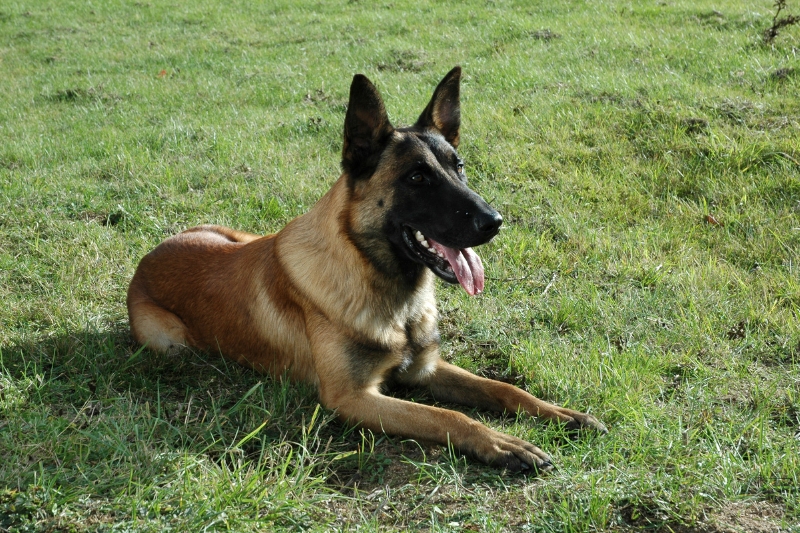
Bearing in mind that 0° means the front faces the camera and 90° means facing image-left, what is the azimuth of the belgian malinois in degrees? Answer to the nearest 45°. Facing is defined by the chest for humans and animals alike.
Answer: approximately 315°
